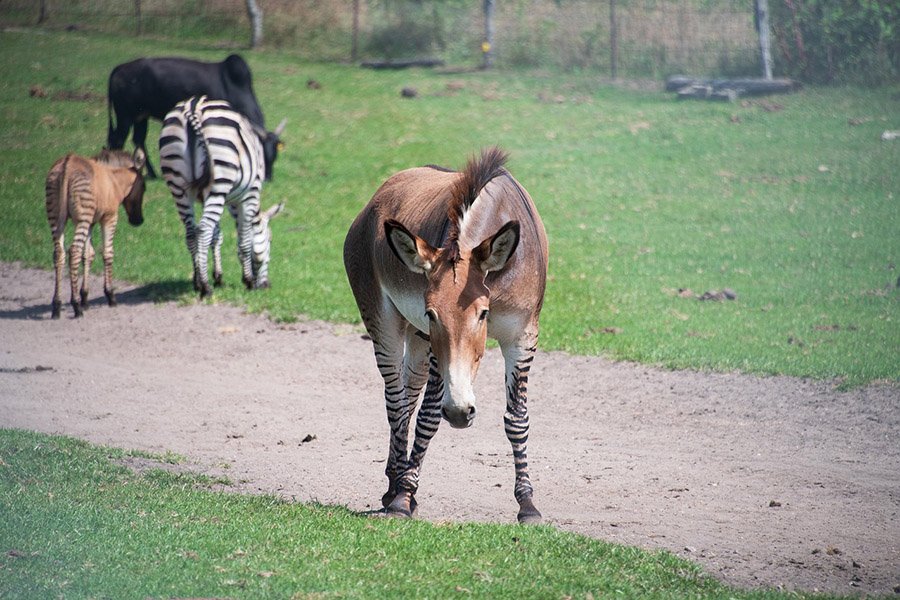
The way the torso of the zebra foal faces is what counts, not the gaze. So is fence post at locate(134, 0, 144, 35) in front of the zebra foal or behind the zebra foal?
in front

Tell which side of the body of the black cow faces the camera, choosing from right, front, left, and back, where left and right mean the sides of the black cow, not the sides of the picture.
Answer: right

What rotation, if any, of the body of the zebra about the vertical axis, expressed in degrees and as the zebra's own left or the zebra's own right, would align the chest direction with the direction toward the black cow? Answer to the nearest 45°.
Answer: approximately 45° to the zebra's own left

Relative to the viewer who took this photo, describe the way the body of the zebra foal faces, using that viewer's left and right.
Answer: facing away from the viewer and to the right of the viewer

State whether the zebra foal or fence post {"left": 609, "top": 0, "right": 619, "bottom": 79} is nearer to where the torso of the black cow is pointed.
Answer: the fence post

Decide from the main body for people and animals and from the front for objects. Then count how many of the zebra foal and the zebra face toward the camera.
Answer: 0

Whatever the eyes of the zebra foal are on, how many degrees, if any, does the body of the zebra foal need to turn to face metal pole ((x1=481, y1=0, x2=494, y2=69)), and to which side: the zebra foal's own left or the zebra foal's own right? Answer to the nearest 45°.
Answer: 0° — it already faces it

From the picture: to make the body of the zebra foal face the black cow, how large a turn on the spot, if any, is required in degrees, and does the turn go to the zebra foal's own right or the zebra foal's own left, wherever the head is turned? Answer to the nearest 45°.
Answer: approximately 45° to the zebra foal's own left

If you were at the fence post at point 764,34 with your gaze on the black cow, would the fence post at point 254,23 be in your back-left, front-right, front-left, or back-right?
front-right

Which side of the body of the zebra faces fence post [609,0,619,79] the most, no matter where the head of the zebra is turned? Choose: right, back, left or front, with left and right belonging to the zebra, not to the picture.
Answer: front

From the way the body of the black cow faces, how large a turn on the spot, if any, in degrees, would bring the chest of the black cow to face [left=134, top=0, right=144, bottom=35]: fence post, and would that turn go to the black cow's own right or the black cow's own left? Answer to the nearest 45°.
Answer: approximately 90° to the black cow's own left

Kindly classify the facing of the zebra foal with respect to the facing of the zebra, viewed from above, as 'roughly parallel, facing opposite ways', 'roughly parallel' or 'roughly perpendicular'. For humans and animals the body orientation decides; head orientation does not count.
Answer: roughly parallel

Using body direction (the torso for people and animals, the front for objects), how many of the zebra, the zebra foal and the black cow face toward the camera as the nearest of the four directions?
0

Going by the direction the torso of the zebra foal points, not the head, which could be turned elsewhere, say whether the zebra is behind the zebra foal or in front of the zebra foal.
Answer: in front

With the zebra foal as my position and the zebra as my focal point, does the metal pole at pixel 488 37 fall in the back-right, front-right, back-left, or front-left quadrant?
front-left

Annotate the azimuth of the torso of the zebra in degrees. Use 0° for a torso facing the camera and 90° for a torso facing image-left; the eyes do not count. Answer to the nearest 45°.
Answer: approximately 225°

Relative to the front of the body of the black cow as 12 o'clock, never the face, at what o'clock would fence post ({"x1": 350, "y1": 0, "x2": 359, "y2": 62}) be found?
The fence post is roughly at 10 o'clock from the black cow.

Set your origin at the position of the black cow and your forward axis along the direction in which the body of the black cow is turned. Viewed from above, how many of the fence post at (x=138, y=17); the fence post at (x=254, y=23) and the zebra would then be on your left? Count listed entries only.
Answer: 2
